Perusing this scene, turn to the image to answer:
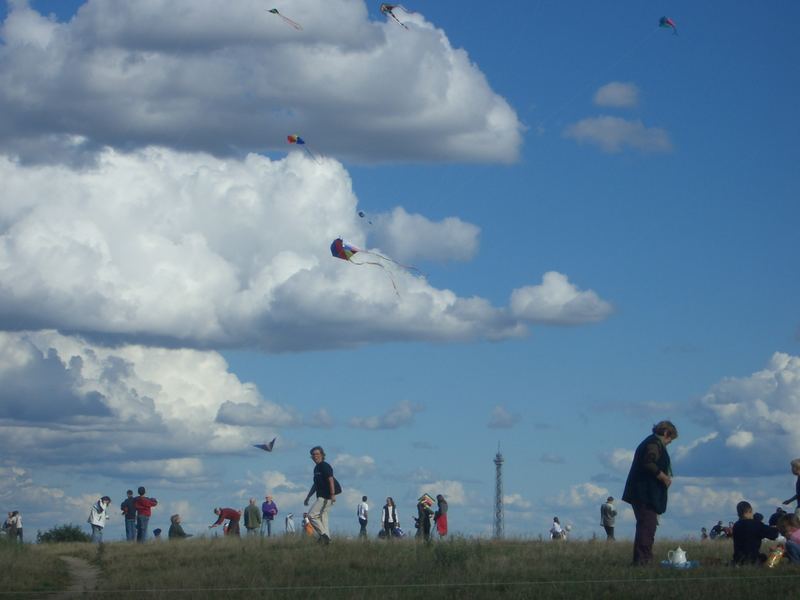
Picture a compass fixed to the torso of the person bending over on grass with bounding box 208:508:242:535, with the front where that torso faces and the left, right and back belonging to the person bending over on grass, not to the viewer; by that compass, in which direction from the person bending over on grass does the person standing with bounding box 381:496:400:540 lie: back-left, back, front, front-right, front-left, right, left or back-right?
back

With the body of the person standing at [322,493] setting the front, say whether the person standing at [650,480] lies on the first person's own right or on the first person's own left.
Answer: on the first person's own left

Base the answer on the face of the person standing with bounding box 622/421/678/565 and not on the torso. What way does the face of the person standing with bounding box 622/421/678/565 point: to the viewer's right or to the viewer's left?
to the viewer's right

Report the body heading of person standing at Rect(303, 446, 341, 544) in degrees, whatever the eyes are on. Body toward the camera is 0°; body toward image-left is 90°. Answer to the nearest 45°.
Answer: approximately 45°

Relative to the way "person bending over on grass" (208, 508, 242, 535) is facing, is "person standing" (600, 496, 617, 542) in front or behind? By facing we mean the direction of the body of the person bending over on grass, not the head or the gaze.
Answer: behind

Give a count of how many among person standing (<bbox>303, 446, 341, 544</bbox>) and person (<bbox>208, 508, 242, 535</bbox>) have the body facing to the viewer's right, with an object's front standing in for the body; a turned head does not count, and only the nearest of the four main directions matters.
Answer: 0

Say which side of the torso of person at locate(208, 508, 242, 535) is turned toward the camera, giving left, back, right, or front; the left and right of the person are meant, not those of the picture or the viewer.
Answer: left
